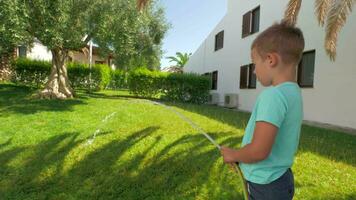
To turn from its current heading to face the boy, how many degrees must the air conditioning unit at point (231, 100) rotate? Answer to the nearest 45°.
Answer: approximately 45° to its left

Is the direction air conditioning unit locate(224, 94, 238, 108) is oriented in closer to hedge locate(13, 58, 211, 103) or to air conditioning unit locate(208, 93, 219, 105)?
the hedge

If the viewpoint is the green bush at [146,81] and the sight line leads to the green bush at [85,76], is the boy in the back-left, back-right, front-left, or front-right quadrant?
back-left

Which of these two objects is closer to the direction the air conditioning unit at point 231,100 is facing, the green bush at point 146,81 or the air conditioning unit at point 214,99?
the green bush

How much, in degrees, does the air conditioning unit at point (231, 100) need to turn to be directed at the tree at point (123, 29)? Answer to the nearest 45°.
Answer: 0° — it already faces it

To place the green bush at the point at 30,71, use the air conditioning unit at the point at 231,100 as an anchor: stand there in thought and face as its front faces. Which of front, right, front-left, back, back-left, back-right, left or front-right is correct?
front-right

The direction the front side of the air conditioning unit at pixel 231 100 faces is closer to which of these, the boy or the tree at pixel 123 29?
the tree

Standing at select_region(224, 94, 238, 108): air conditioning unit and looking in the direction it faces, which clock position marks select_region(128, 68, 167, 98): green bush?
The green bush is roughly at 1 o'clock from the air conditioning unit.

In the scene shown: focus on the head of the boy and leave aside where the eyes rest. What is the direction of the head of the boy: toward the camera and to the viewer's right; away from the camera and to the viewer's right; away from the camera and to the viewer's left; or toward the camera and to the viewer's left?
away from the camera and to the viewer's left

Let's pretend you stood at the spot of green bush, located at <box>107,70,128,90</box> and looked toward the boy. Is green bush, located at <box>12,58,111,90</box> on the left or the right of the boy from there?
right

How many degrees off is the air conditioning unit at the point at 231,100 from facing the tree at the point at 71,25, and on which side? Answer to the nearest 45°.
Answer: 0° — it already faces it

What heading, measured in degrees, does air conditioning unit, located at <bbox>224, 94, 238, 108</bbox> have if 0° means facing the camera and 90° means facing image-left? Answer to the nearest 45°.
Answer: approximately 45°

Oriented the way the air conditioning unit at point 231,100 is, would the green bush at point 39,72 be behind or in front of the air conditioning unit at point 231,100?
in front

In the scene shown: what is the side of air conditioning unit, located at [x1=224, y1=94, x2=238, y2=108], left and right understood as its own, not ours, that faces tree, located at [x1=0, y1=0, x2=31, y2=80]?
front
